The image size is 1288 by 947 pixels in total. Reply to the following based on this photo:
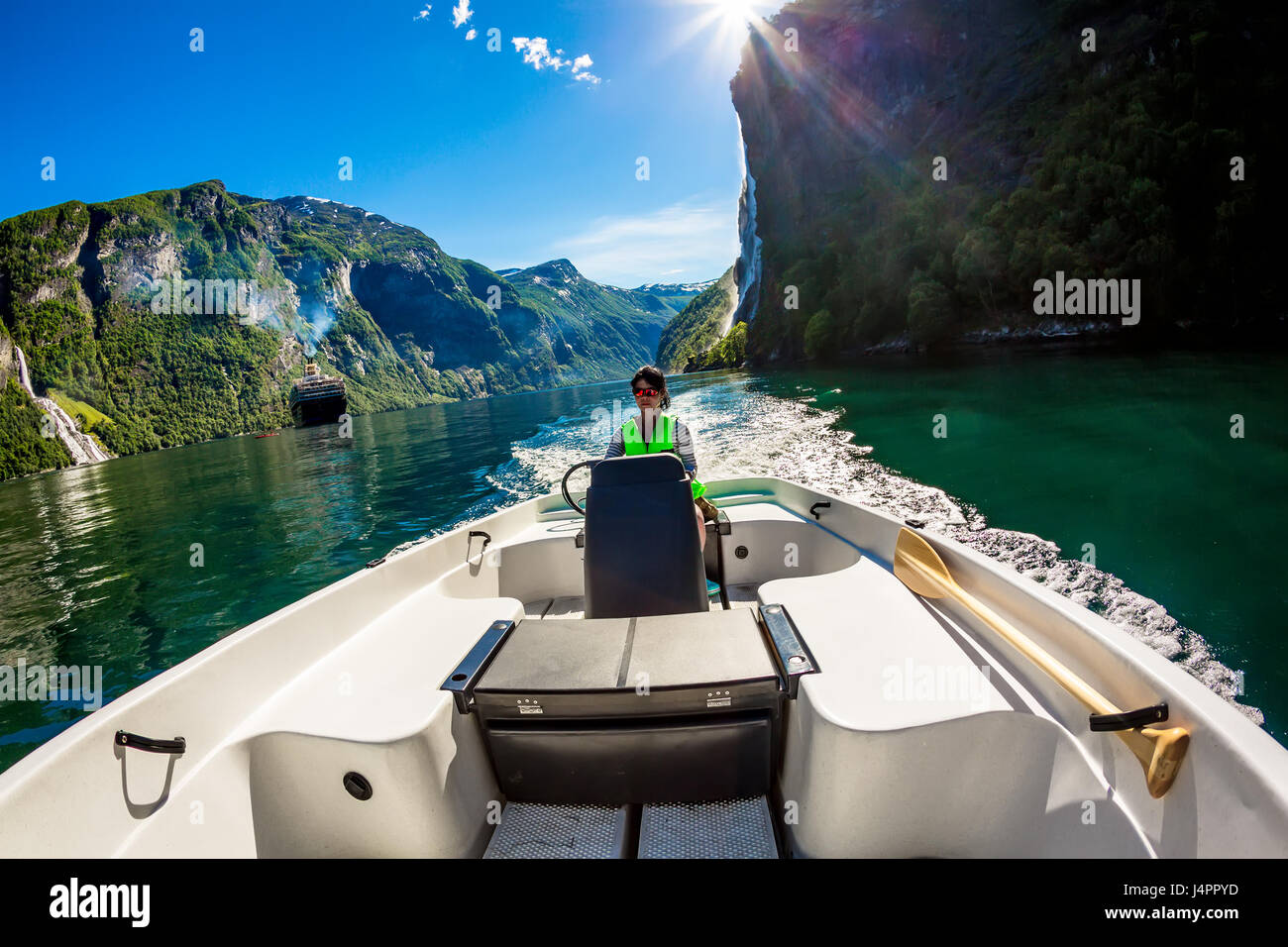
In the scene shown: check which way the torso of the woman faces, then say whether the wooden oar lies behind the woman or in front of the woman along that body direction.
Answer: in front

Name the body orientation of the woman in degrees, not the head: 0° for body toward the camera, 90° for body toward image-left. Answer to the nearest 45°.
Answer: approximately 0°
